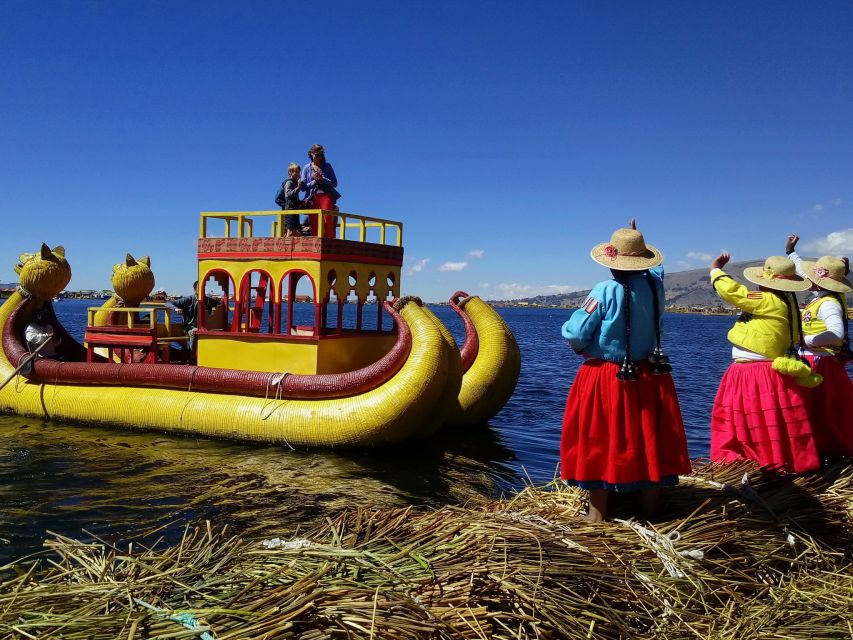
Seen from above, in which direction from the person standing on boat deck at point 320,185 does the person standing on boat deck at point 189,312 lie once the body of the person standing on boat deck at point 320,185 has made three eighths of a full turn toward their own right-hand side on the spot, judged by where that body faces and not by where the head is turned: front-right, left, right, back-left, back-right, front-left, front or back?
front

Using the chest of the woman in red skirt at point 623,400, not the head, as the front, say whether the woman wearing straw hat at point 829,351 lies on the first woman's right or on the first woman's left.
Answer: on the first woman's right

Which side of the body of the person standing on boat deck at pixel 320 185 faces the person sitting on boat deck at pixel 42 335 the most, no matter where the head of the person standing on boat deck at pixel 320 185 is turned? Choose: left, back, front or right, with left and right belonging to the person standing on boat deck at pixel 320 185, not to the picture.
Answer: right

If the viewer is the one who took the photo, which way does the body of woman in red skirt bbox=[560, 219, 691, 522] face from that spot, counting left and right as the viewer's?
facing away from the viewer and to the left of the viewer

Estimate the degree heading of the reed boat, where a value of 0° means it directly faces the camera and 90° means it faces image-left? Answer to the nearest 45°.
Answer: approximately 135°

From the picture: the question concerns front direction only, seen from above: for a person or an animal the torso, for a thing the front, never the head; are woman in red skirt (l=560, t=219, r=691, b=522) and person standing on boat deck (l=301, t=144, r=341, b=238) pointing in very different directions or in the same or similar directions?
very different directions

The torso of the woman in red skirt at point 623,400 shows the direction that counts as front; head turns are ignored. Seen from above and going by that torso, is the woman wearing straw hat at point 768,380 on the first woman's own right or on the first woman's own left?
on the first woman's own right

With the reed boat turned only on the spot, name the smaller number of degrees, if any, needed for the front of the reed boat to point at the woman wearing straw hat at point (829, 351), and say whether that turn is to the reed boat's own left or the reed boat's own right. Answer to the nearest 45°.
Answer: approximately 180°

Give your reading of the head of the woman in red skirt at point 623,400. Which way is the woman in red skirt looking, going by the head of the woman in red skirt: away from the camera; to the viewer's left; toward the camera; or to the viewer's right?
away from the camera
